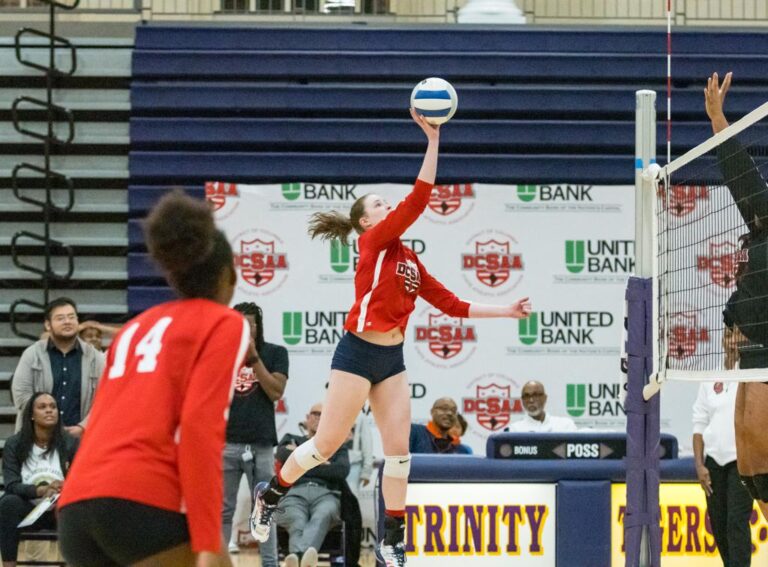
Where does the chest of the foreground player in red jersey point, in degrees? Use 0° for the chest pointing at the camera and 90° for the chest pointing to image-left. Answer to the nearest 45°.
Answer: approximately 225°

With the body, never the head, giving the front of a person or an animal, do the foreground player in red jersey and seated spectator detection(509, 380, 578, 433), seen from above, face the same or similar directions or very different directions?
very different directions

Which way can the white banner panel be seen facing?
toward the camera

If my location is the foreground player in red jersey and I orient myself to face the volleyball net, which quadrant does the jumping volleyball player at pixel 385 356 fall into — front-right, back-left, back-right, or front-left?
front-left

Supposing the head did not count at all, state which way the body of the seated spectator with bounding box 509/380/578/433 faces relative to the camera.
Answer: toward the camera

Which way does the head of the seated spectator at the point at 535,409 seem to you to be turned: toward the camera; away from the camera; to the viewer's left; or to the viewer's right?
toward the camera

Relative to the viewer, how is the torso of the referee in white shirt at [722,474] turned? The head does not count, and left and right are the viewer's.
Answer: facing the viewer

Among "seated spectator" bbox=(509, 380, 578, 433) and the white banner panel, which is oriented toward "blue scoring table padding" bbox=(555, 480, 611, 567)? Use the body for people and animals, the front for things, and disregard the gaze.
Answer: the seated spectator

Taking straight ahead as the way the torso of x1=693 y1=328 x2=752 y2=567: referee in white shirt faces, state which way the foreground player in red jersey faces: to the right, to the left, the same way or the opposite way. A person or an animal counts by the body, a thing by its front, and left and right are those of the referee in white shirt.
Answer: the opposite way

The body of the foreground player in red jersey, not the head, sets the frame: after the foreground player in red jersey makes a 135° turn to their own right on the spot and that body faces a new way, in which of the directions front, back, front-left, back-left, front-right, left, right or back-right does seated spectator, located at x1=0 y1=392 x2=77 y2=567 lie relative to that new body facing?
back

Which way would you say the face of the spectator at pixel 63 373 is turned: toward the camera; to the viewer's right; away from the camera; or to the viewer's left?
toward the camera
